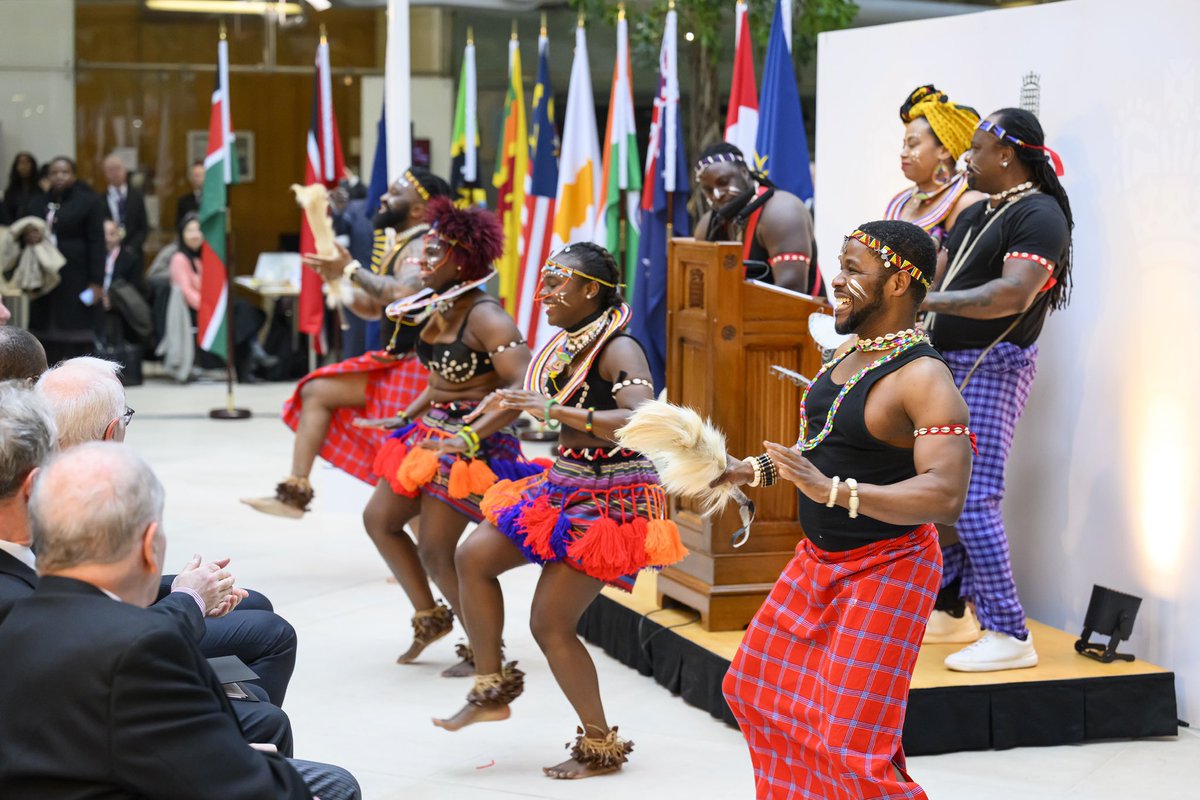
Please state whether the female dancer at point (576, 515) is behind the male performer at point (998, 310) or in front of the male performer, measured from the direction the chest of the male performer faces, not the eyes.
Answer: in front

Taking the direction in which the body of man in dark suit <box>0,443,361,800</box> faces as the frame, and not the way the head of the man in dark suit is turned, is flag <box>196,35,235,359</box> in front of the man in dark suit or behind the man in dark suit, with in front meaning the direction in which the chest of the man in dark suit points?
in front

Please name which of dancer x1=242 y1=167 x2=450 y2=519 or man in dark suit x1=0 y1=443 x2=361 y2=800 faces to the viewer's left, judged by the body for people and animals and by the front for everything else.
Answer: the dancer

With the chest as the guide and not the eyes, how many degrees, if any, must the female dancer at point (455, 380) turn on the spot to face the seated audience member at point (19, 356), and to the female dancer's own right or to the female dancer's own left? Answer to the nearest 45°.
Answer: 0° — they already face them

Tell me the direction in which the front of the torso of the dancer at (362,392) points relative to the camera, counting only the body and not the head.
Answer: to the viewer's left

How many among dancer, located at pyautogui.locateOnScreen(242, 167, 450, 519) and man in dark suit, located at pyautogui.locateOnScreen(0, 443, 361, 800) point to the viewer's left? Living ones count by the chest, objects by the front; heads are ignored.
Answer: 1

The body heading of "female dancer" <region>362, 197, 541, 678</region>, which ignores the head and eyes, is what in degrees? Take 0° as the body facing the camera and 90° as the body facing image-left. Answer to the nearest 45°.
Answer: approximately 45°

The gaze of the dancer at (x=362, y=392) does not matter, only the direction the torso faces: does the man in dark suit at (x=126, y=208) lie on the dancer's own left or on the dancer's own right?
on the dancer's own right

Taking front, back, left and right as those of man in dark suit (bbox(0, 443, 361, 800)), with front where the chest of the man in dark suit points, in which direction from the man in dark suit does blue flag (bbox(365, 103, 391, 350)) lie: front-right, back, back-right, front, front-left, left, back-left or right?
front-left

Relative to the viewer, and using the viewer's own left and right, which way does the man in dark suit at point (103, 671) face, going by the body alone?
facing away from the viewer and to the right of the viewer
